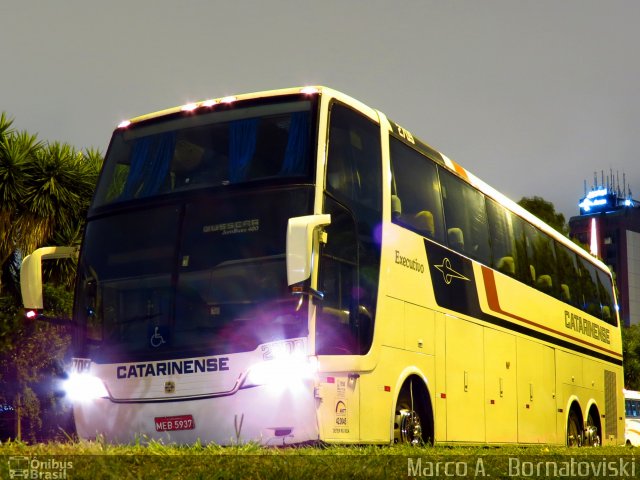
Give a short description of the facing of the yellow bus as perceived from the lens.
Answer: facing the viewer and to the left of the viewer

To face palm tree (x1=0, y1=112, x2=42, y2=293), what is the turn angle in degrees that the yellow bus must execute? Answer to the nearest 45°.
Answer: approximately 90° to its right

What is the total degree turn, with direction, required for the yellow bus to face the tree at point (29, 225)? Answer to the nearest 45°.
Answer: approximately 90° to its right
